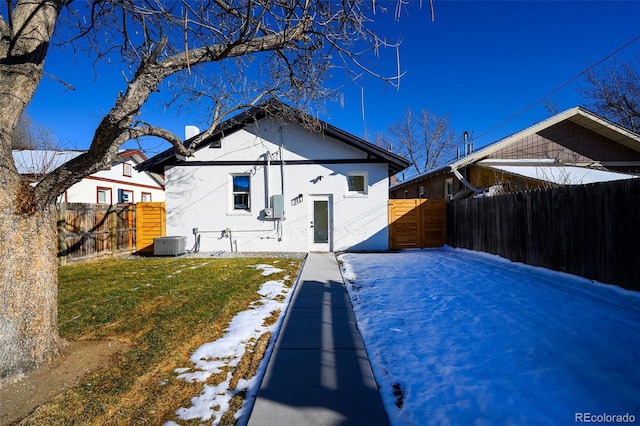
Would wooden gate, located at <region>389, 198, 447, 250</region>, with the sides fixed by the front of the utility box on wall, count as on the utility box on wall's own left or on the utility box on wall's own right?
on the utility box on wall's own left

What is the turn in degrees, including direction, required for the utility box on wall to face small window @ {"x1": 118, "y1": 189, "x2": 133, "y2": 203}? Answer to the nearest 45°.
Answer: approximately 135° to its right

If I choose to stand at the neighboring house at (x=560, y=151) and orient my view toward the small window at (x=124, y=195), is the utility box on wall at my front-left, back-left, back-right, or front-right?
front-left

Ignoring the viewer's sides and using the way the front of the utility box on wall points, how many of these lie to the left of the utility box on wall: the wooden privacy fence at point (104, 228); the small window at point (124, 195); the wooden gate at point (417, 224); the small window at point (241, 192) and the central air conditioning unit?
1

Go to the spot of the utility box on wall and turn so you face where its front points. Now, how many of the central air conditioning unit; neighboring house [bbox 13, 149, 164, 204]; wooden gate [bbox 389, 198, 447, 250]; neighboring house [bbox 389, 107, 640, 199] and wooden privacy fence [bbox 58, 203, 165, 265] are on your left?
2

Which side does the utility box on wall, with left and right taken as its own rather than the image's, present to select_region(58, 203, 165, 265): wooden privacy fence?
right

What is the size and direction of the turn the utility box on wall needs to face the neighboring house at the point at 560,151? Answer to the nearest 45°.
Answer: approximately 90° to its left

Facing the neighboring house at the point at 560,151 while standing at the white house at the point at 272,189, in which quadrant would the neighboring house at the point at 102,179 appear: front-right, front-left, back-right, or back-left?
back-left

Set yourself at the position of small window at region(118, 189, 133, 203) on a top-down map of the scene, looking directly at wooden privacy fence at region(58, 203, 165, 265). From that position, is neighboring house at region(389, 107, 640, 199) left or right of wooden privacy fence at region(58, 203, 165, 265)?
left

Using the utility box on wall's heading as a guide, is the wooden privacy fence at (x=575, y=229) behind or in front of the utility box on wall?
in front

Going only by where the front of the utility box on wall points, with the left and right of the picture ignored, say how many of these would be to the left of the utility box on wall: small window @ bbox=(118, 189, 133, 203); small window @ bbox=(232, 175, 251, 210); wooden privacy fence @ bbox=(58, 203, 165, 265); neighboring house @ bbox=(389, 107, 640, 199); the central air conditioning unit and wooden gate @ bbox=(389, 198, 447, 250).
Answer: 2

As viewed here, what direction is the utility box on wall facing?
toward the camera
